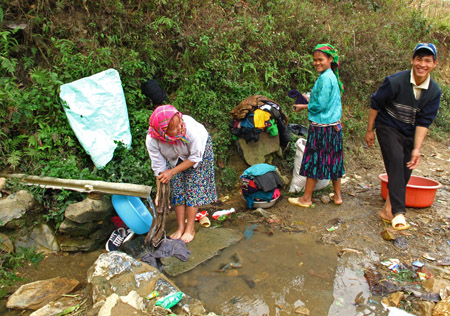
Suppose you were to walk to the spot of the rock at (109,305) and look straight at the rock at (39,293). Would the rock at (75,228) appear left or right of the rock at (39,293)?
right

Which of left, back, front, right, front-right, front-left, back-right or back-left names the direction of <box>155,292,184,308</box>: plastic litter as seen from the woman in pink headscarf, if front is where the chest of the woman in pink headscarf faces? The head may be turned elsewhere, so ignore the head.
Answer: front-left

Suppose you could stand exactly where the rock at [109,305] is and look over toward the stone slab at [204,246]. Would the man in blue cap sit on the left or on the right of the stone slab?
right

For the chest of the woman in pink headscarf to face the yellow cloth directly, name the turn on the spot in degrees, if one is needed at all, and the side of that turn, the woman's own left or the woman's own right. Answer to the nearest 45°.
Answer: approximately 180°

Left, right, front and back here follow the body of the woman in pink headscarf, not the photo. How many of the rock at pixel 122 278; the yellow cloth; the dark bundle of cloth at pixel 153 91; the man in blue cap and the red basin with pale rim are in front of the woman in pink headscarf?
1

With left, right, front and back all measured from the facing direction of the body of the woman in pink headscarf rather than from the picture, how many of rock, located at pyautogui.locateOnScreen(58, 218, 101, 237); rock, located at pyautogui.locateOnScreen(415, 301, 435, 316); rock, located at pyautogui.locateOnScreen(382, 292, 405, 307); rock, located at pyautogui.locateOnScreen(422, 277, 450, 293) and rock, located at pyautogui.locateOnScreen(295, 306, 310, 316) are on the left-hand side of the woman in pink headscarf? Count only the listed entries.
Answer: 4

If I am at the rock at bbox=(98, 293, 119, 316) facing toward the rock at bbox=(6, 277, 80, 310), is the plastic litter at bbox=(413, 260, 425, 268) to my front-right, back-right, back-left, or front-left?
back-right

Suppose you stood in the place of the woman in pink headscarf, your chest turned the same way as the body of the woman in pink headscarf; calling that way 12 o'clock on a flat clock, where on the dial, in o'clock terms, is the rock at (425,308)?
The rock is roughly at 9 o'clock from the woman in pink headscarf.

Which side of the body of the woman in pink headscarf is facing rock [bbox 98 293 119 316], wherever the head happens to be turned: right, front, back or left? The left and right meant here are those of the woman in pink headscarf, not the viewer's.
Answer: front

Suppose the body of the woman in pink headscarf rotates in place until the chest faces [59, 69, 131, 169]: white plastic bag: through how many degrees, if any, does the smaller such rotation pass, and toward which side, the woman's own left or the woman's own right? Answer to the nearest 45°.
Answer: approximately 90° to the woman's own right

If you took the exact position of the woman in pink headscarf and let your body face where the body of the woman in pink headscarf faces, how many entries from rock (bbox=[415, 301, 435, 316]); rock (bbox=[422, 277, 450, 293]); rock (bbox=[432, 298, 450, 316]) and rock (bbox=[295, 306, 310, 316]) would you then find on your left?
4

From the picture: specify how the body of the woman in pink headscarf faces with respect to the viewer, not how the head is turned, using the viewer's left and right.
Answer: facing the viewer and to the left of the viewer

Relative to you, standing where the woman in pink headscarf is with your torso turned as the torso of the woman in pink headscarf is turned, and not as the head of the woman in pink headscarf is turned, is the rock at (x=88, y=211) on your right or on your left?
on your right

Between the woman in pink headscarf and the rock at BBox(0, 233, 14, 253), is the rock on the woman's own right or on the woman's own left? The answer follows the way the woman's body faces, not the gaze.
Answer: on the woman's own right

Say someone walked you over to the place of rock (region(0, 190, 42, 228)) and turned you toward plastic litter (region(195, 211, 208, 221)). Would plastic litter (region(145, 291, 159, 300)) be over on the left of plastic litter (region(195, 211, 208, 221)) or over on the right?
right

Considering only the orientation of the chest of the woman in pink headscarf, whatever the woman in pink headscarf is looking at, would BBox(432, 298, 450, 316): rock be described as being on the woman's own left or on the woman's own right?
on the woman's own left

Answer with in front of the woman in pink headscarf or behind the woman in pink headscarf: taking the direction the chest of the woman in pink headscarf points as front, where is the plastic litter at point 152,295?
in front

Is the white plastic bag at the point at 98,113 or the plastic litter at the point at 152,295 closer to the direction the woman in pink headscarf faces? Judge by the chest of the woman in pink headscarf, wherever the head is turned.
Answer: the plastic litter

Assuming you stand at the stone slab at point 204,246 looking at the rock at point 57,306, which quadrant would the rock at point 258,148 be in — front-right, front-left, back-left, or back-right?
back-right

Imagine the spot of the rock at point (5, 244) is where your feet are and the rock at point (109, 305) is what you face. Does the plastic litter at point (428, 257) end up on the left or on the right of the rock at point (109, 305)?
left
